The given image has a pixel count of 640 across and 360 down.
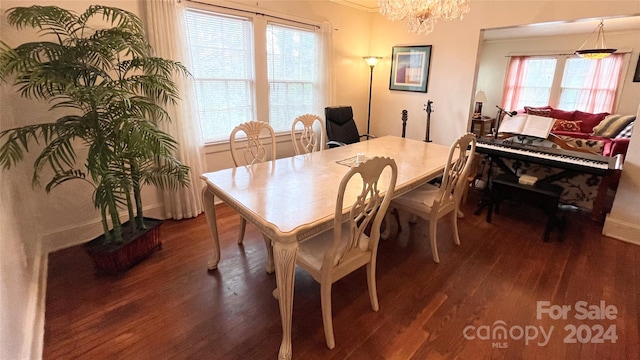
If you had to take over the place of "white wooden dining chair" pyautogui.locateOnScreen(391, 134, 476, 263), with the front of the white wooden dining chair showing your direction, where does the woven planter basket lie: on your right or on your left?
on your left

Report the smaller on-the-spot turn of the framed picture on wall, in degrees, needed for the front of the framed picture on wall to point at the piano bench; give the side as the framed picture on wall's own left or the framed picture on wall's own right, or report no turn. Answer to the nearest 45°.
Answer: approximately 45° to the framed picture on wall's own left

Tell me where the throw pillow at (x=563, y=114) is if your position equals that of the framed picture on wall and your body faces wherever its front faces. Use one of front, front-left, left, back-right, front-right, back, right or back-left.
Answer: back-left

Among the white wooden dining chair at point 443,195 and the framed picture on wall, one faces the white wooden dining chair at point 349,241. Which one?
the framed picture on wall

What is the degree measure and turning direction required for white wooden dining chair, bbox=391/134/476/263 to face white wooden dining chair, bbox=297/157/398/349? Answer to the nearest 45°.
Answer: approximately 90° to its left

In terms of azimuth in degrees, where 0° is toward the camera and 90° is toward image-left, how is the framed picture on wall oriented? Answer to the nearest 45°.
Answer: approximately 0°

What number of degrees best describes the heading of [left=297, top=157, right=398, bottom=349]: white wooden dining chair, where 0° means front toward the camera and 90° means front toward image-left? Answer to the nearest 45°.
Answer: approximately 135°

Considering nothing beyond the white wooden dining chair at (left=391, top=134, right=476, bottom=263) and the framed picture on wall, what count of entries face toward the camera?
1

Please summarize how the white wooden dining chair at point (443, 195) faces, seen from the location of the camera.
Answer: facing away from the viewer and to the left of the viewer

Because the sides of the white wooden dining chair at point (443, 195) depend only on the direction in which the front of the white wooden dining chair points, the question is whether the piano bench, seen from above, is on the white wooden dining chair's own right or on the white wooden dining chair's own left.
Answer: on the white wooden dining chair's own right
